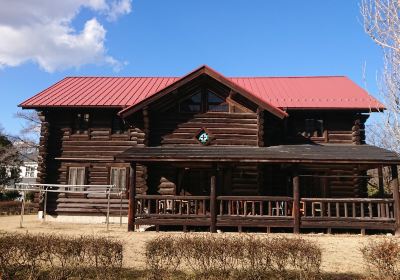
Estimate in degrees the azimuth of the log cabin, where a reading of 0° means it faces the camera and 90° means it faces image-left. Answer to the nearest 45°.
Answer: approximately 0°

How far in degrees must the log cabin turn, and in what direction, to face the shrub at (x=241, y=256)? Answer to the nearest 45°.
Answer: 0° — it already faces it

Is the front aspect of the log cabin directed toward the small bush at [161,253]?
yes

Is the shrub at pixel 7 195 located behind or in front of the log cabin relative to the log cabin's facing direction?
behind
